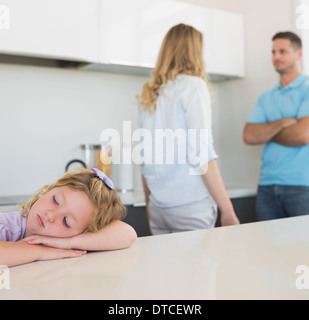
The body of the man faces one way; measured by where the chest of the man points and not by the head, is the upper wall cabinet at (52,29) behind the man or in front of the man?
in front

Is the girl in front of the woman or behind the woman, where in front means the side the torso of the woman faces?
behind

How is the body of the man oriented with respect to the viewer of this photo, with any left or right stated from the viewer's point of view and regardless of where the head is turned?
facing the viewer and to the left of the viewer

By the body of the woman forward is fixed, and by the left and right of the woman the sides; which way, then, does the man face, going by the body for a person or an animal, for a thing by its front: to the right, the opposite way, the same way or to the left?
the opposite way

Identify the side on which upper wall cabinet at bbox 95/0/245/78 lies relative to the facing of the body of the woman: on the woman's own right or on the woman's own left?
on the woman's own left

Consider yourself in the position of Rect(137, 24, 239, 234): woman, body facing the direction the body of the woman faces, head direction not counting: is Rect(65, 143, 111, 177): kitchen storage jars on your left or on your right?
on your left

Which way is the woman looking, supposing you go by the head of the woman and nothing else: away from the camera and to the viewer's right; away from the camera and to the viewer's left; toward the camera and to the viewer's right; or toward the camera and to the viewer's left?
away from the camera and to the viewer's right

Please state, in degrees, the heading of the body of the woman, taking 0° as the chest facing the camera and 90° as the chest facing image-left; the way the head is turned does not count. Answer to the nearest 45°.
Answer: approximately 225°
